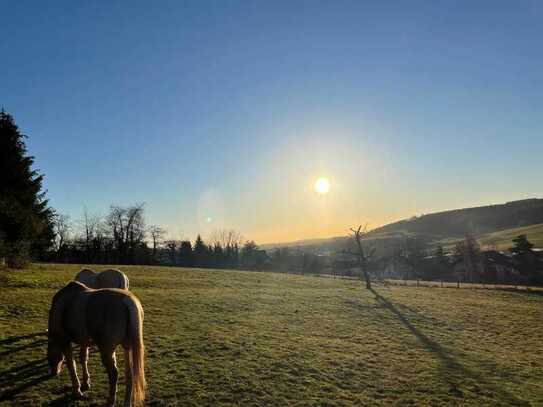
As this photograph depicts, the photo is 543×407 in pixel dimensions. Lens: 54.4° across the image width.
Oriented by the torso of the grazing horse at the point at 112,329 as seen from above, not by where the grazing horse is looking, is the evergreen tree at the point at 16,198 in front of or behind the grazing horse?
in front

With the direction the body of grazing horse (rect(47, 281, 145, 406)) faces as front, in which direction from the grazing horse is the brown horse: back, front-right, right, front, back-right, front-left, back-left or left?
front-right

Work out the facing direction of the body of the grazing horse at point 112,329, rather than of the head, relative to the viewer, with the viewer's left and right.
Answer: facing away from the viewer and to the left of the viewer
